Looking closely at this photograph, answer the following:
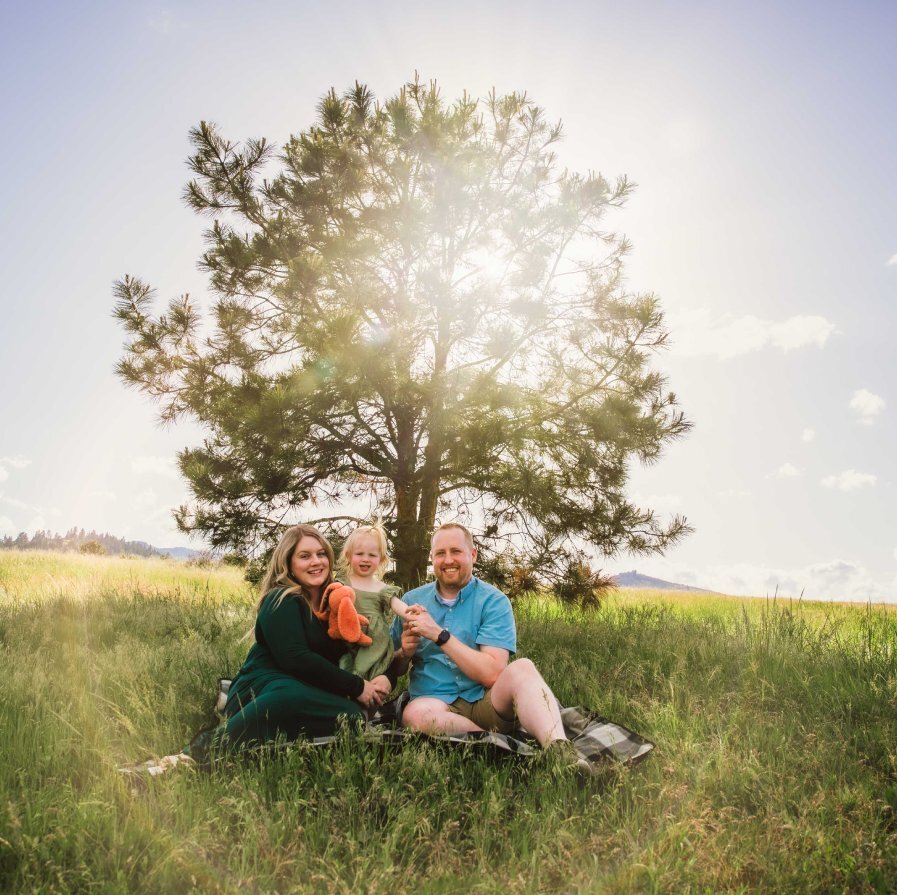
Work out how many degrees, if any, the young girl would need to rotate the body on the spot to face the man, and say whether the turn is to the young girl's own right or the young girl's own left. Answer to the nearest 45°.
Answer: approximately 45° to the young girl's own left

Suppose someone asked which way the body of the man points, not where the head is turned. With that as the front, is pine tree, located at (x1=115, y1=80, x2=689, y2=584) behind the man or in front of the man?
behind

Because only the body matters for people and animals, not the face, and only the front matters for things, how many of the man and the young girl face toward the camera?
2

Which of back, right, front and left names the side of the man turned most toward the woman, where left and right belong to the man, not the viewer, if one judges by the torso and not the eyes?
right

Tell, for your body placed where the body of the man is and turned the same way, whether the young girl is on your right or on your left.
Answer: on your right

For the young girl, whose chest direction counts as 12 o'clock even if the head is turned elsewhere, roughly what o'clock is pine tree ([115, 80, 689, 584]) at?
The pine tree is roughly at 6 o'clock from the young girl.

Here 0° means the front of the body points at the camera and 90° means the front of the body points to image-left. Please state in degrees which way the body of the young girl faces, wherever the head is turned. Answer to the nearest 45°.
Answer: approximately 0°
